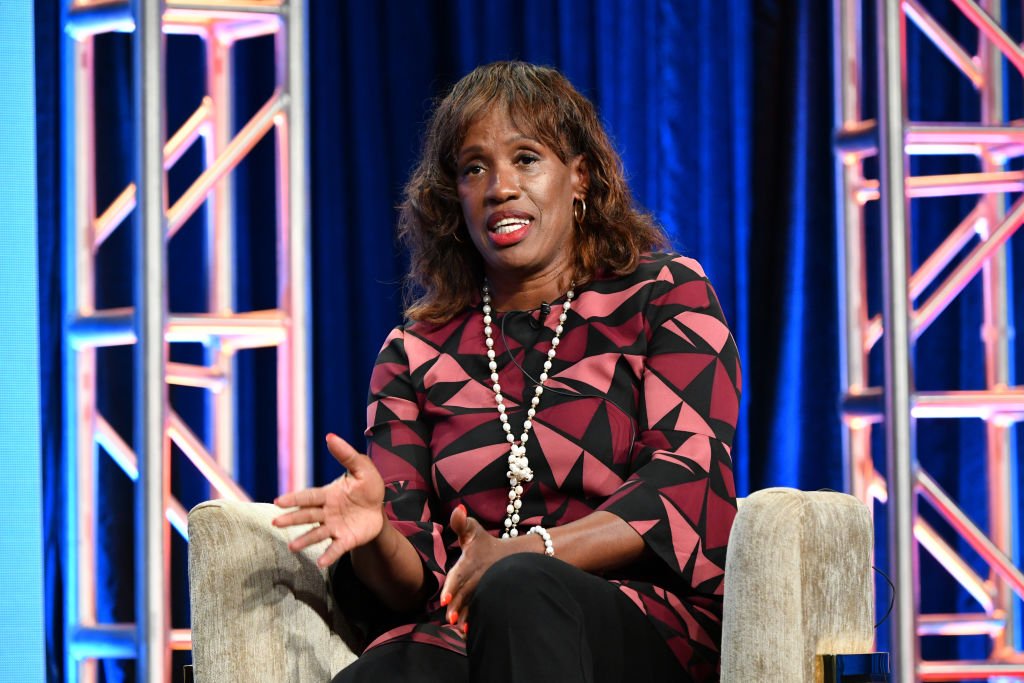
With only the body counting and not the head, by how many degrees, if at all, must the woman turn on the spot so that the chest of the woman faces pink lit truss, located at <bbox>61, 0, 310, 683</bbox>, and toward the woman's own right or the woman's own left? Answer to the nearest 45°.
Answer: approximately 90° to the woman's own right

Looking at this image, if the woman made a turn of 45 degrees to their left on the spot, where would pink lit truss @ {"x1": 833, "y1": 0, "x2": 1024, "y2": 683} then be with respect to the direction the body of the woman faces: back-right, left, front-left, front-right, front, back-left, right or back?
back-left

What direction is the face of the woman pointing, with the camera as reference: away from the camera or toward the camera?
toward the camera

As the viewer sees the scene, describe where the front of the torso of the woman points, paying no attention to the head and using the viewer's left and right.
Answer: facing the viewer and to the left of the viewer

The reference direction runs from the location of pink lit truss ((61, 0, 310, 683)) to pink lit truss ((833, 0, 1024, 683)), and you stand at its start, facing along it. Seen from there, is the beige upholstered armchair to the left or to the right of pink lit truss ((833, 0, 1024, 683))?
right
